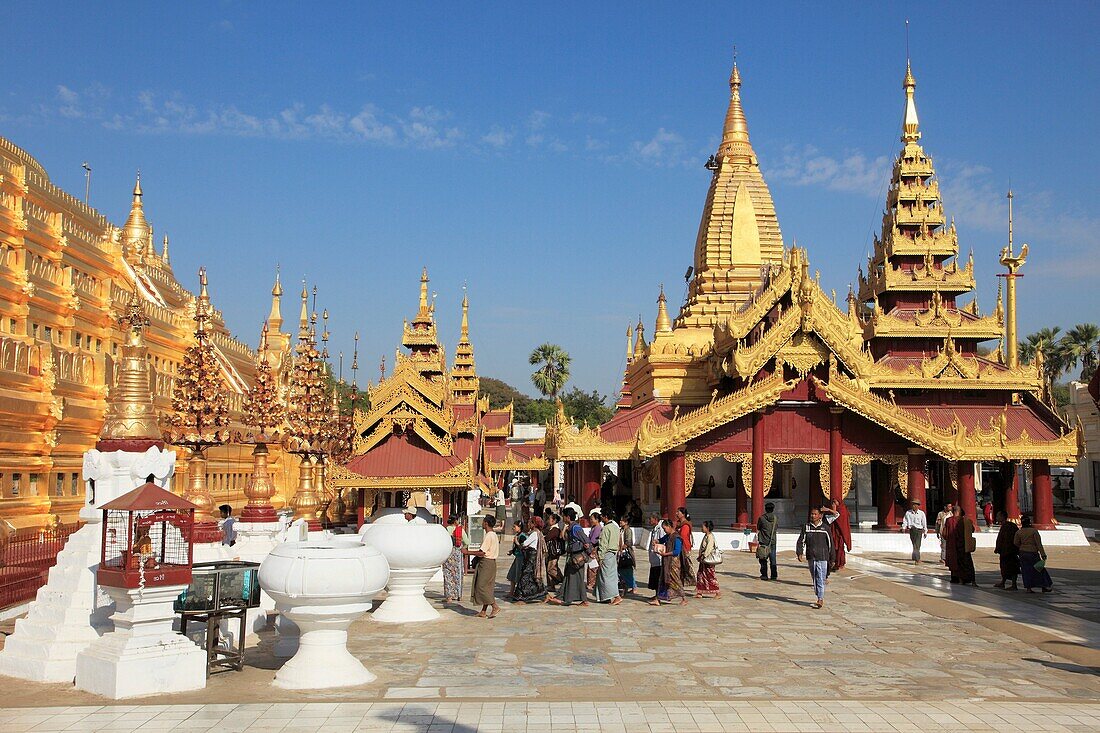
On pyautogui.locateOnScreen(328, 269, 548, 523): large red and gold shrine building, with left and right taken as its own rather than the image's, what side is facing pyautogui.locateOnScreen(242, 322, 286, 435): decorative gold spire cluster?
right

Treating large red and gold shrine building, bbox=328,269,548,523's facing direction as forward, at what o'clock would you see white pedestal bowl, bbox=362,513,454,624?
The white pedestal bowl is roughly at 12 o'clock from the large red and gold shrine building.

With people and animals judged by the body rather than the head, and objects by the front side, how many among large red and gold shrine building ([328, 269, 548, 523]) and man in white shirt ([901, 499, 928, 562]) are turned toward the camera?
2

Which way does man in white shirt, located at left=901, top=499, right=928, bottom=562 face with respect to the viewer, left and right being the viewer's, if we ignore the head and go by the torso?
facing the viewer

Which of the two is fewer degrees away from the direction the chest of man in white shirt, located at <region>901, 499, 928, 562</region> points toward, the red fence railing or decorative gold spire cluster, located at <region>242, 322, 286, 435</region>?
the red fence railing

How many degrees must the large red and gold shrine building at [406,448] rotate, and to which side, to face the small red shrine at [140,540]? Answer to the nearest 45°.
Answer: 0° — it already faces it

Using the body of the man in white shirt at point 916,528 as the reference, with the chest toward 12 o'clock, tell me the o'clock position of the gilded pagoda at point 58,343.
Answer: The gilded pagoda is roughly at 3 o'clock from the man in white shirt.

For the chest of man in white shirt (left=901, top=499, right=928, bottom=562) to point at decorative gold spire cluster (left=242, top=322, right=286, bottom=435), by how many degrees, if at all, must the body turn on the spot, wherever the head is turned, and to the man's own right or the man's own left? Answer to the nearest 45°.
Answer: approximately 90° to the man's own right

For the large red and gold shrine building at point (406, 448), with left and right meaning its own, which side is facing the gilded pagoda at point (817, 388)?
left

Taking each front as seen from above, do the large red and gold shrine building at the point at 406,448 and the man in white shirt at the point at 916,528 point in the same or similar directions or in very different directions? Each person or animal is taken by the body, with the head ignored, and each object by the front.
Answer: same or similar directions
